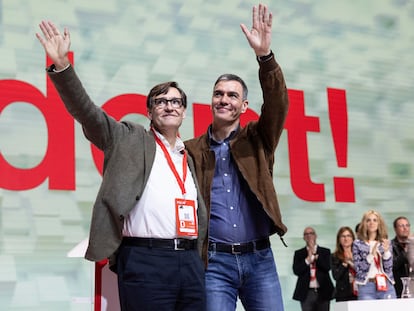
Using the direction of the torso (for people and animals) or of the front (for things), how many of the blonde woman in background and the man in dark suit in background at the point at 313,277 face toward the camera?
2

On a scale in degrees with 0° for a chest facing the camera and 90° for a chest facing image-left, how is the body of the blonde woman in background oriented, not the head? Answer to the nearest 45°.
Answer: approximately 0°

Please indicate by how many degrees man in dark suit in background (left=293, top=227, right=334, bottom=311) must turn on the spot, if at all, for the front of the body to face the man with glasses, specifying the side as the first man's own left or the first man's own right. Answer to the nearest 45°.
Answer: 0° — they already face them

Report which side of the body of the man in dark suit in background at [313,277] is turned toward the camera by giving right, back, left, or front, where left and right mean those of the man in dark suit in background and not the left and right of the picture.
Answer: front

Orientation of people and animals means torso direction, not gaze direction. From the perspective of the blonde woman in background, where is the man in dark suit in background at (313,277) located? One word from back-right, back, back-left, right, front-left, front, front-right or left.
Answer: back-right

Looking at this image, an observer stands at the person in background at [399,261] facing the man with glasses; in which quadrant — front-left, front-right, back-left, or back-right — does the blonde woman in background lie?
front-right

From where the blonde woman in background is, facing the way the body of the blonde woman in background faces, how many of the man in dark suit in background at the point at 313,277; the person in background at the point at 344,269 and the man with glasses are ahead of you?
1

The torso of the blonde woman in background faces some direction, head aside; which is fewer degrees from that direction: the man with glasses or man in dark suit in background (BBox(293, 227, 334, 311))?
the man with glasses
